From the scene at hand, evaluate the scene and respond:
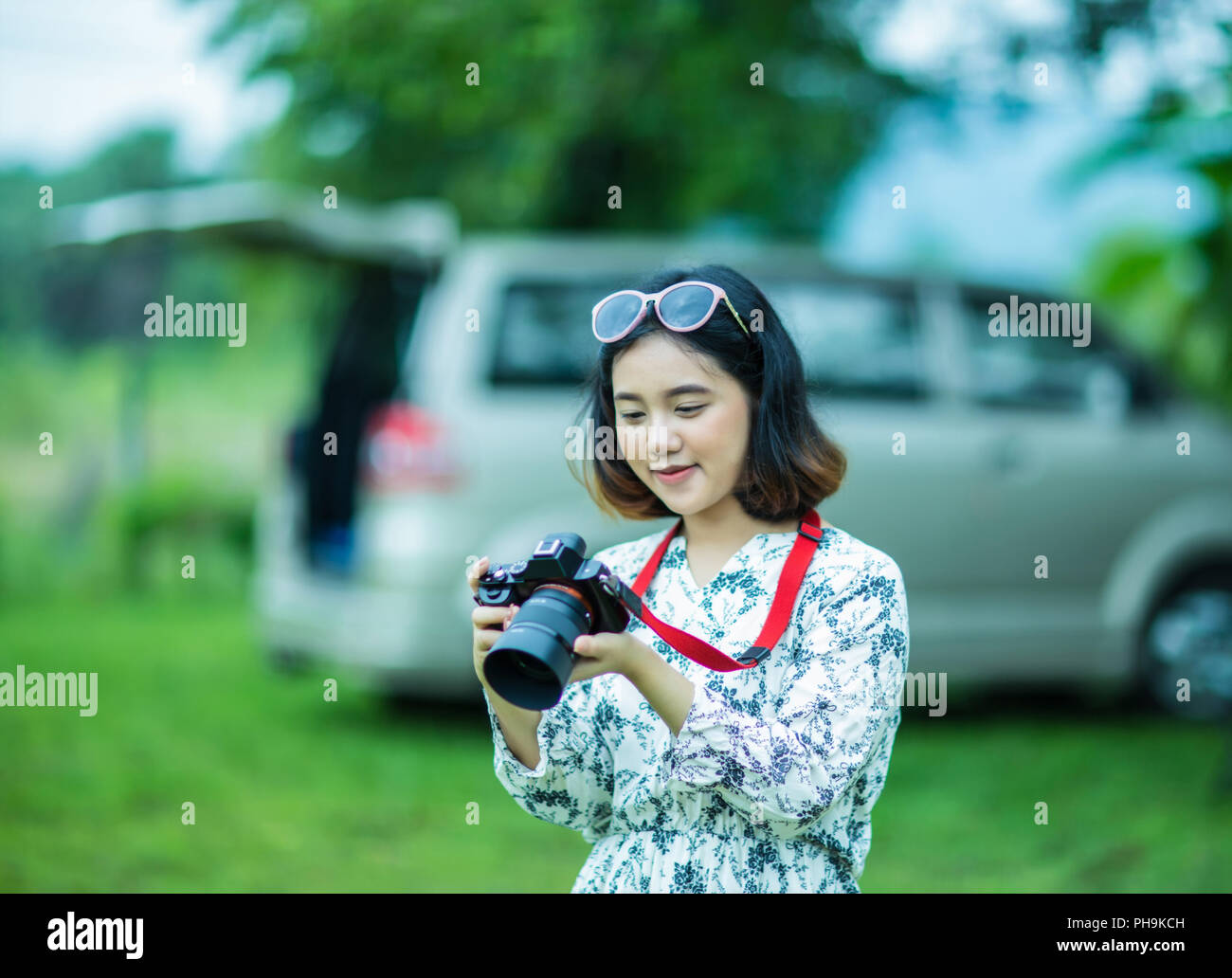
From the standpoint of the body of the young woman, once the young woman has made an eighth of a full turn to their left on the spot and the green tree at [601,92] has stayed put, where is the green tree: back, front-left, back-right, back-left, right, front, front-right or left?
back

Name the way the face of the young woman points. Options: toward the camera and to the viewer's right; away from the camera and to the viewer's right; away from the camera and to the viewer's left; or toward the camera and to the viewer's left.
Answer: toward the camera and to the viewer's left
